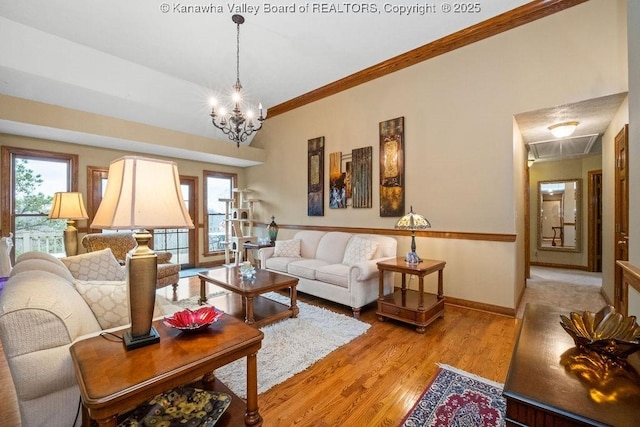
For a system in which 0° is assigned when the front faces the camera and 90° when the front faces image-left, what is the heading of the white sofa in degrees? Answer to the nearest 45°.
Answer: approximately 45°

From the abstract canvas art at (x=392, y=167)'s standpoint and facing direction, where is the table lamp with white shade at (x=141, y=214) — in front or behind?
in front

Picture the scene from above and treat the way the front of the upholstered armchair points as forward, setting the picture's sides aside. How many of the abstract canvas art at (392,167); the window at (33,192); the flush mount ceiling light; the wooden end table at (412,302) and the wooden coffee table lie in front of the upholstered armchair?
4

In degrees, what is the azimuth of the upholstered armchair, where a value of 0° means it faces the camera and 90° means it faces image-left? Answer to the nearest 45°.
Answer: approximately 315°

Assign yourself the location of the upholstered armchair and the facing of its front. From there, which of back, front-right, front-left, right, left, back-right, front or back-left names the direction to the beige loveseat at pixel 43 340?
front-right

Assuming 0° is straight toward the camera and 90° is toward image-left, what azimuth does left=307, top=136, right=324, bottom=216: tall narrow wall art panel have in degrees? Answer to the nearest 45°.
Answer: approximately 45°

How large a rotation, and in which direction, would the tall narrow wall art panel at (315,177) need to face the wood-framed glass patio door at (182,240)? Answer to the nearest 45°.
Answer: approximately 45° to its right

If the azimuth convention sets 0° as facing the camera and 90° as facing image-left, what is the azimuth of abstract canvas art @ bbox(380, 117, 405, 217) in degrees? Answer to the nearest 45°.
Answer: approximately 45°

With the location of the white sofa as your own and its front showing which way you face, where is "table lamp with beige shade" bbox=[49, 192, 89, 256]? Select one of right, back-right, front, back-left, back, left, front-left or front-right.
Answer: front-right

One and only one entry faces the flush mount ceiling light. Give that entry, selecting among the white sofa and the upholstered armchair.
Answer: the upholstered armchair

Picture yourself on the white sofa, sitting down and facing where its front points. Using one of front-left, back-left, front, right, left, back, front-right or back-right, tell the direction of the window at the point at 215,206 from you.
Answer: right

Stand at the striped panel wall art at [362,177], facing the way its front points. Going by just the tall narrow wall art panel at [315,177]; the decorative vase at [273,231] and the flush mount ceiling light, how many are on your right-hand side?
2

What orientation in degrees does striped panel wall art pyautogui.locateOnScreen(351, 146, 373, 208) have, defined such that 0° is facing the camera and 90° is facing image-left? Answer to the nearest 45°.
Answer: approximately 45°

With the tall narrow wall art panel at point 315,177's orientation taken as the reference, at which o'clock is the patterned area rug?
The patterned area rug is roughly at 10 o'clock from the tall narrow wall art panel.

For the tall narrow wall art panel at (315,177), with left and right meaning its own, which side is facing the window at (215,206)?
right

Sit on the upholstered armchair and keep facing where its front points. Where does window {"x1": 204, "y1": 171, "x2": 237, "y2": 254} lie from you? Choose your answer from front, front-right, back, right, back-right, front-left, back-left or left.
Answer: left

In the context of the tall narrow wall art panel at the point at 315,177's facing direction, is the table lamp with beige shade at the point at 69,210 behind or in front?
in front

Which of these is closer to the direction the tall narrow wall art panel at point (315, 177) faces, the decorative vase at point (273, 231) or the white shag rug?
the white shag rug
